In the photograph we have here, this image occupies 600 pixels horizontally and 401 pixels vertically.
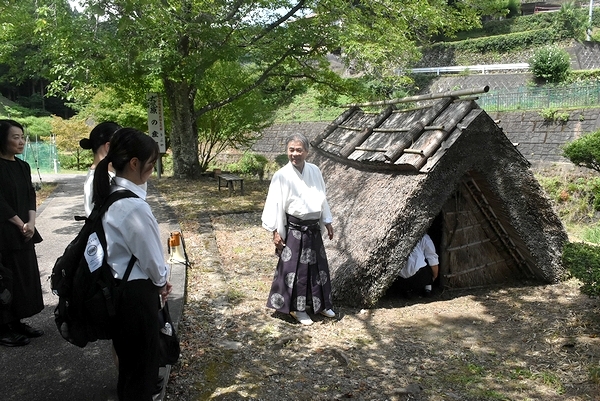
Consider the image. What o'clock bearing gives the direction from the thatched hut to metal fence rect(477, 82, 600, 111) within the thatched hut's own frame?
The metal fence is roughly at 8 o'clock from the thatched hut.

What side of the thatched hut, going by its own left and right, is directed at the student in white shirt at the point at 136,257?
right

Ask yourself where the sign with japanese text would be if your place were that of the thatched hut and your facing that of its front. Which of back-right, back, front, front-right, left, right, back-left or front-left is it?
back

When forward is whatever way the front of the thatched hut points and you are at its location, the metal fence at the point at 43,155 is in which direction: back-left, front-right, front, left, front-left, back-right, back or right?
back

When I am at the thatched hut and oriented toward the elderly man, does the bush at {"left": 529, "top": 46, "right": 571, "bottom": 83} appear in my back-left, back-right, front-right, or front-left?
back-right

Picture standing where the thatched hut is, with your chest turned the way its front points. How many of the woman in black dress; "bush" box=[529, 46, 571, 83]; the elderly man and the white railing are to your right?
2

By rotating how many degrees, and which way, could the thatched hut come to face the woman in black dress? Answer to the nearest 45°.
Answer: approximately 90° to its right

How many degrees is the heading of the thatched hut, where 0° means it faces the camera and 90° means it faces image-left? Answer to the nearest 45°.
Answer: approximately 315°

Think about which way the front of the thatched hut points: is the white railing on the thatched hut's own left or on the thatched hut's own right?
on the thatched hut's own left

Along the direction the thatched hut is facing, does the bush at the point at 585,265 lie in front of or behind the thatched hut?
in front

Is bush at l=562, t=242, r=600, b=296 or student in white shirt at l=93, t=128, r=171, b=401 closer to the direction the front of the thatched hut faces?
the bush

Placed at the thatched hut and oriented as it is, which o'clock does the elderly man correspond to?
The elderly man is roughly at 3 o'clock from the thatched hut.

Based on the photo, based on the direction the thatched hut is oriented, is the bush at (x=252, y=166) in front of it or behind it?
behind

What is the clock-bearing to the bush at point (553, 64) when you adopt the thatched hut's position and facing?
The bush is roughly at 8 o'clock from the thatched hut.
